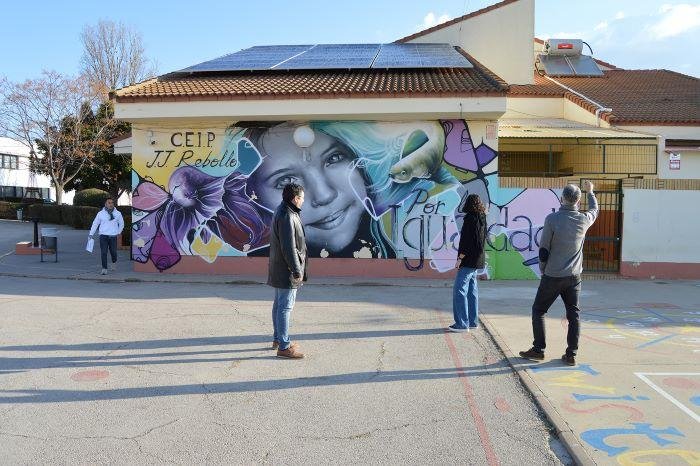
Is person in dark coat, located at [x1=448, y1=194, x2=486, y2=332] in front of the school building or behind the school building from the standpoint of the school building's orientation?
in front

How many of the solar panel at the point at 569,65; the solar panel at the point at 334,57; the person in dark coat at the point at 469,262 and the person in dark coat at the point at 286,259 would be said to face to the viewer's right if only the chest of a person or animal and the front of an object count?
1

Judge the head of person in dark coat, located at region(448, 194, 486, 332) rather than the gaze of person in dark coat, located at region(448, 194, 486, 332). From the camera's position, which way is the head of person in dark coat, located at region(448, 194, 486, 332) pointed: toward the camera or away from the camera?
away from the camera

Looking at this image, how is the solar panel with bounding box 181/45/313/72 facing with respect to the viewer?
toward the camera

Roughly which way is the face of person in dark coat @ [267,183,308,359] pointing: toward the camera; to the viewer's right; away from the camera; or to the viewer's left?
to the viewer's right

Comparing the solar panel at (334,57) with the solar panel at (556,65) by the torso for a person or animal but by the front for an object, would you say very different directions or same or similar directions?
same or similar directions

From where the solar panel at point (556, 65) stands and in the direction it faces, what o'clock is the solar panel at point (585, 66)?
the solar panel at point (585, 66) is roughly at 8 o'clock from the solar panel at point (556, 65).

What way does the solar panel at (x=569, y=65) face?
toward the camera

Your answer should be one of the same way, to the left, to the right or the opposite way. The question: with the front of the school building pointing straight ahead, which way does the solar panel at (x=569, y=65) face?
the same way

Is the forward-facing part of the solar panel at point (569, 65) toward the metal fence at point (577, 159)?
yes

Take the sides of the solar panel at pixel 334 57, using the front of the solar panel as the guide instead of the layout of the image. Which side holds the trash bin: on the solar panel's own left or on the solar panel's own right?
on the solar panel's own right

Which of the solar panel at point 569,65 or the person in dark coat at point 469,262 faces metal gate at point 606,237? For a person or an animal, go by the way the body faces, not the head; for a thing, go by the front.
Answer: the solar panel

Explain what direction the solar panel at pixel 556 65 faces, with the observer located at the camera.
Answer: facing the viewer
